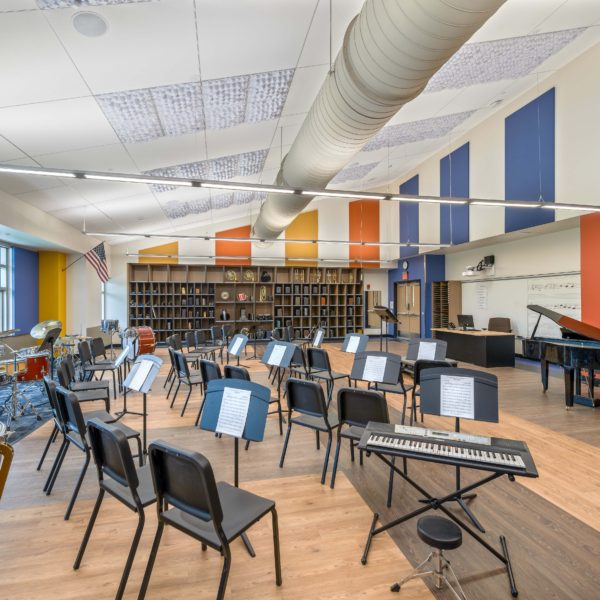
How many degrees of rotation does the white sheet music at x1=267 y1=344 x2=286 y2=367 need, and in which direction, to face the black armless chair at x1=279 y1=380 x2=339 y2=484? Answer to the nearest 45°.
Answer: approximately 45° to its left

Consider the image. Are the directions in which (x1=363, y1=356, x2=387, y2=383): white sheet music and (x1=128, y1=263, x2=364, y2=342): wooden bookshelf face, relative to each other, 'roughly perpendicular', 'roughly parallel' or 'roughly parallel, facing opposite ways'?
roughly parallel

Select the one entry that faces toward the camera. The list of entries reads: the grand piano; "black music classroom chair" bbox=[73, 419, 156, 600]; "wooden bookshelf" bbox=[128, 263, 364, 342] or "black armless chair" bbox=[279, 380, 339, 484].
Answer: the wooden bookshelf

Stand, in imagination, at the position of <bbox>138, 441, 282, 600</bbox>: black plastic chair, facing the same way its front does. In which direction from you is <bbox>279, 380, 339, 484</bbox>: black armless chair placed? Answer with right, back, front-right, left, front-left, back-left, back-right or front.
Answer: front

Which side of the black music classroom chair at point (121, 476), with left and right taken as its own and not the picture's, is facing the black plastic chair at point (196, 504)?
right

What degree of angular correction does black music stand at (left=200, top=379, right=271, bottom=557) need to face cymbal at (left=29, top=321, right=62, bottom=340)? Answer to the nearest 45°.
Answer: approximately 135° to its right

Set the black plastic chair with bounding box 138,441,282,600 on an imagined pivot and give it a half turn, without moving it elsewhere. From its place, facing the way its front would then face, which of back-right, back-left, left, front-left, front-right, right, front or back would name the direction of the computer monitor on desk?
back

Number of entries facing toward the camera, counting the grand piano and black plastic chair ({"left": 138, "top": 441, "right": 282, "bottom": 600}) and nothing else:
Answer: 0

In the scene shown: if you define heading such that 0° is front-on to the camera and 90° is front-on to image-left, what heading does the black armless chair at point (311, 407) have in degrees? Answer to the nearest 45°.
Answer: approximately 225°

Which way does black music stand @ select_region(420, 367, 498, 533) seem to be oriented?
toward the camera

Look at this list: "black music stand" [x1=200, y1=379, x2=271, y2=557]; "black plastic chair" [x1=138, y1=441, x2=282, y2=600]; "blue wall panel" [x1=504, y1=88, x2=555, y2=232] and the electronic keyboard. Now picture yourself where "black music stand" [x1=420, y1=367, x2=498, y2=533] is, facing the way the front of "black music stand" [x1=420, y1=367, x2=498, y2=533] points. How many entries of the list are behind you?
1

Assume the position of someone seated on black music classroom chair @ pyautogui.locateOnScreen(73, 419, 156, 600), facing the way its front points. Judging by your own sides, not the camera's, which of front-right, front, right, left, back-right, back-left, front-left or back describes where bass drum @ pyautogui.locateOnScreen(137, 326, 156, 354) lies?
front-left

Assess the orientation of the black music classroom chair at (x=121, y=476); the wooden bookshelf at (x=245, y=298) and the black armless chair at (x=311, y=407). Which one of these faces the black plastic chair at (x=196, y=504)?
the wooden bookshelf

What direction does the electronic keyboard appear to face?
toward the camera

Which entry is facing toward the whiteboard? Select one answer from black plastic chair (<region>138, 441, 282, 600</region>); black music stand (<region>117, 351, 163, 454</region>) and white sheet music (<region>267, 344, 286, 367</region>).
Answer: the black plastic chair

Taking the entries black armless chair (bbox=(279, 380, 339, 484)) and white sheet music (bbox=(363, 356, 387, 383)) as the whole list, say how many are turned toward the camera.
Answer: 1

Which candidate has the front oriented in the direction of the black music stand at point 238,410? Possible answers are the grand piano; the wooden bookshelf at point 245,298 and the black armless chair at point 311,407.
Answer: the wooden bookshelf
